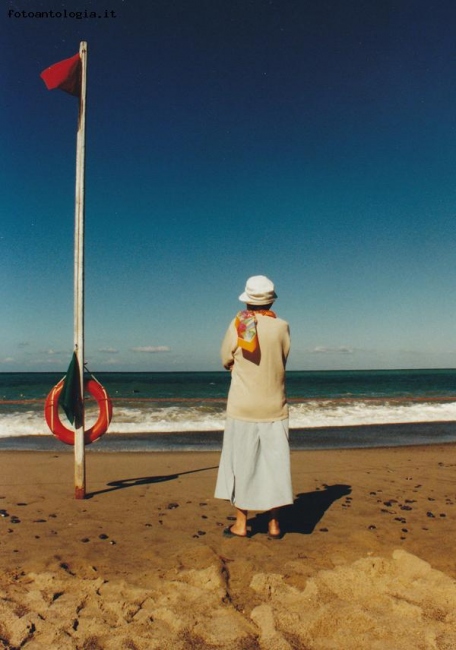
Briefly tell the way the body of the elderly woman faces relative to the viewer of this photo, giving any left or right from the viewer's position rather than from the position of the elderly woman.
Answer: facing away from the viewer

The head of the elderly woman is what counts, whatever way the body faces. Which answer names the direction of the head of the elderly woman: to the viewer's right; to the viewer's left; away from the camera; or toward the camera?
away from the camera

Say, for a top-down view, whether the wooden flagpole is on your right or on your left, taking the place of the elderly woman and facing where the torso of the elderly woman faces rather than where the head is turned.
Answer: on your left

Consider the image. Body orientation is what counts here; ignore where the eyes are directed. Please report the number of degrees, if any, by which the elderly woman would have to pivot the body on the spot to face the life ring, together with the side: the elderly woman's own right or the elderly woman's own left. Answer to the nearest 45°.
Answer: approximately 45° to the elderly woman's own left
